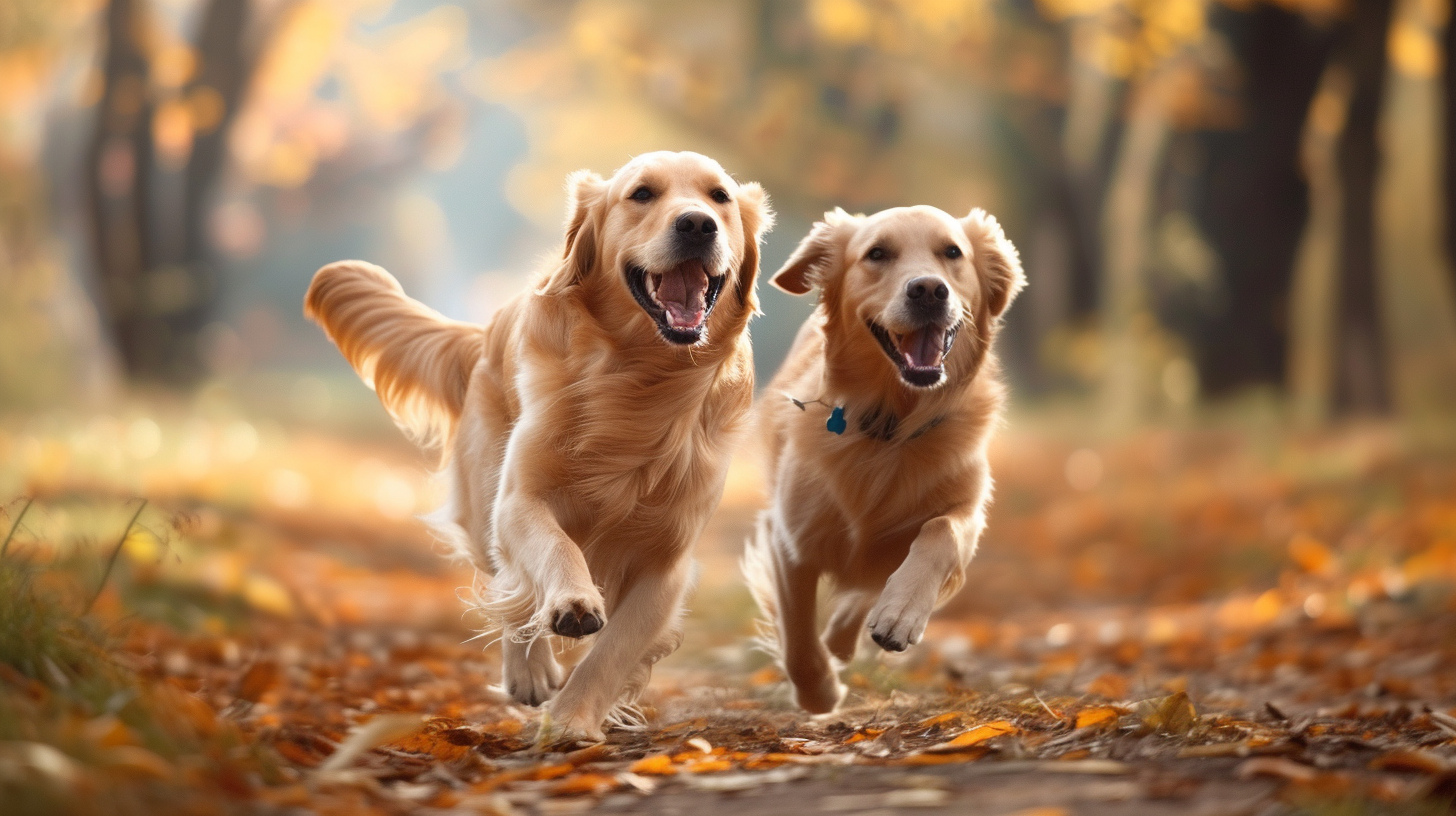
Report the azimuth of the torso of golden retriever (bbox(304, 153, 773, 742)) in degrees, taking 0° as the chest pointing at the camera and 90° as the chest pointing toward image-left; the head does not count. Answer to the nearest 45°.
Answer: approximately 315°

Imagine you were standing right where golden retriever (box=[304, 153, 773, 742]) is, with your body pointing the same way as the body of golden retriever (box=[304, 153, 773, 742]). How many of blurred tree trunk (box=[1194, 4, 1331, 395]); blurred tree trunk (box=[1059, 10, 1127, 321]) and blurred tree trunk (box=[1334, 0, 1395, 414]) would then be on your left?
3

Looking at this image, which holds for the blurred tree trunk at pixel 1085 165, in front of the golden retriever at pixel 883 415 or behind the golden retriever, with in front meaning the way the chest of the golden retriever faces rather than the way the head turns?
behind

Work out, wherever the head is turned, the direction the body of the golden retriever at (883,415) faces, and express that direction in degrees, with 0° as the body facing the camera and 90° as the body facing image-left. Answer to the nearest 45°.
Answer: approximately 0°

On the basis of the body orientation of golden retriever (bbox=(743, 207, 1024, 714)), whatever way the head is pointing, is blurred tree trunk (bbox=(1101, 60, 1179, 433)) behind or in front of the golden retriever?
behind

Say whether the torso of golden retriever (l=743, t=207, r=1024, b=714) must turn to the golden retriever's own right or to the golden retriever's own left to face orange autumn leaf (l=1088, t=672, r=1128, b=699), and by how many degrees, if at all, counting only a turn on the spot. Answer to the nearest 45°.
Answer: approximately 135° to the golden retriever's own left

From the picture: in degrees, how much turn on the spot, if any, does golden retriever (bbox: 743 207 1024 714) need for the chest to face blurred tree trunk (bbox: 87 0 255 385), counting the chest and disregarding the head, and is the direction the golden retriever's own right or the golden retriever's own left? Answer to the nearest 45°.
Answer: approximately 135° to the golden retriever's own right
